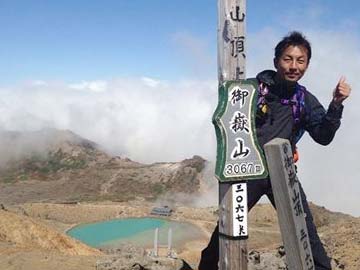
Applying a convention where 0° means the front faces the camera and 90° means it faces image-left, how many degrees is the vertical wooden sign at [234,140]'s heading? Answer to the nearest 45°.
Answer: approximately 315°

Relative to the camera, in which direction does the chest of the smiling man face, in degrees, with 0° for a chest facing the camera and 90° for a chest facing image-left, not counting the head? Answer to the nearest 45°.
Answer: approximately 0°

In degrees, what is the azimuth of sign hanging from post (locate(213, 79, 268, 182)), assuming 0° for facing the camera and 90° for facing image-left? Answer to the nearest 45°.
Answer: approximately 315°

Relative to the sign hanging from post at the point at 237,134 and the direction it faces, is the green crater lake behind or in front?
behind
